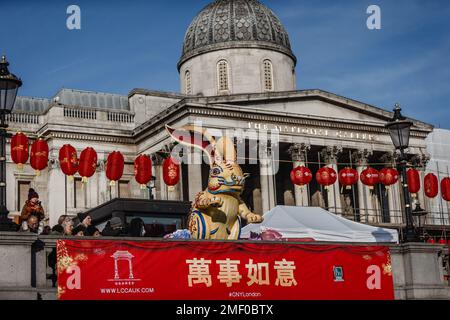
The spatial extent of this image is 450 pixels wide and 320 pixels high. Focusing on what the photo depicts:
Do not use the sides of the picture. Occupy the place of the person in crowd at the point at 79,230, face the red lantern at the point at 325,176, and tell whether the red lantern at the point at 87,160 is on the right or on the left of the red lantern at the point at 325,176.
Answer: left

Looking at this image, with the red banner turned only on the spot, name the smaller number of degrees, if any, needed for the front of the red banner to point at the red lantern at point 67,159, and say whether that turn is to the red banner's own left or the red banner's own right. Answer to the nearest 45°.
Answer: approximately 180°

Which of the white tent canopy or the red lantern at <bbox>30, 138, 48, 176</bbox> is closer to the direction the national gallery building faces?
the white tent canopy

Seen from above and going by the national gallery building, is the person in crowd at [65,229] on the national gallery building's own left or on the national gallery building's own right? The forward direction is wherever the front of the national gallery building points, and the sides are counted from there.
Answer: on the national gallery building's own right

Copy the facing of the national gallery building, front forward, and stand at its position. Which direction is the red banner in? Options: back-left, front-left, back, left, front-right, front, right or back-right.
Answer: front-right

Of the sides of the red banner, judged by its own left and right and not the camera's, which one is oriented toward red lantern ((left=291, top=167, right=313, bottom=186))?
back

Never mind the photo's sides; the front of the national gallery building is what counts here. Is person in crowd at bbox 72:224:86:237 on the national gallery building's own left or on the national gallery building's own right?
on the national gallery building's own right

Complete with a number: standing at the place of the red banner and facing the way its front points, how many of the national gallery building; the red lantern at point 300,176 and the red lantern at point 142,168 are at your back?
3

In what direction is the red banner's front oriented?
toward the camera

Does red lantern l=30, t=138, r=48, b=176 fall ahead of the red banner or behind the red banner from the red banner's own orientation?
behind

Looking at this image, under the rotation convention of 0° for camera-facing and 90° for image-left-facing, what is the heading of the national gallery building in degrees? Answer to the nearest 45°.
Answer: approximately 315°

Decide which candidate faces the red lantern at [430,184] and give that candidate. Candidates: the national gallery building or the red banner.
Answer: the national gallery building

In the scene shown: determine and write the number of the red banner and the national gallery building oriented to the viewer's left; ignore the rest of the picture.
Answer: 0

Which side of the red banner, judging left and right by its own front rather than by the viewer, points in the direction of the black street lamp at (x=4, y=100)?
right

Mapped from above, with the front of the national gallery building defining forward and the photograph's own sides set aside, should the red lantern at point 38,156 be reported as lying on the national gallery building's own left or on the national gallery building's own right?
on the national gallery building's own right

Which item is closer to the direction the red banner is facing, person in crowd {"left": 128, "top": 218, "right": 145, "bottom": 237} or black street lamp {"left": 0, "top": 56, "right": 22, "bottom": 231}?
the black street lamp
